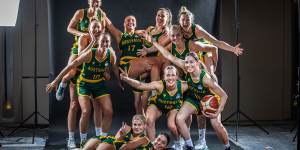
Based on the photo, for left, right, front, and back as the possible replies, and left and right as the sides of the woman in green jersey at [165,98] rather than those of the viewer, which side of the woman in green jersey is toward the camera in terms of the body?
front

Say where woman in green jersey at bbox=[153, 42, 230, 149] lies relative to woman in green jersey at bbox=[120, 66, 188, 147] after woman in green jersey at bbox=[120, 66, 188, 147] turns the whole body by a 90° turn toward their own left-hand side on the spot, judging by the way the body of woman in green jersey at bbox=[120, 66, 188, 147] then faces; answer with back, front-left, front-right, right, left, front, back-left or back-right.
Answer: front

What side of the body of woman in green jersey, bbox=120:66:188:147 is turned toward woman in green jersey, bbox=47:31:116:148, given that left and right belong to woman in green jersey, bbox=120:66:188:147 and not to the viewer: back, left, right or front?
right

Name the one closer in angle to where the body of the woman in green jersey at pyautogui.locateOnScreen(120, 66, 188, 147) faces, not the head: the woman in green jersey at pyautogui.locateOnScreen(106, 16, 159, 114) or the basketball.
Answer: the basketball

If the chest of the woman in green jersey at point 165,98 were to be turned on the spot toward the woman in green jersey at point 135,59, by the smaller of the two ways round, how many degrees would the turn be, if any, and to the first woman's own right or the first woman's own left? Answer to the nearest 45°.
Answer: approximately 135° to the first woman's own right

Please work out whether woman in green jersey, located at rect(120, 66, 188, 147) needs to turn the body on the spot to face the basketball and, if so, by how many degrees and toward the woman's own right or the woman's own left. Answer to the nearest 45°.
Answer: approximately 90° to the woman's own left
